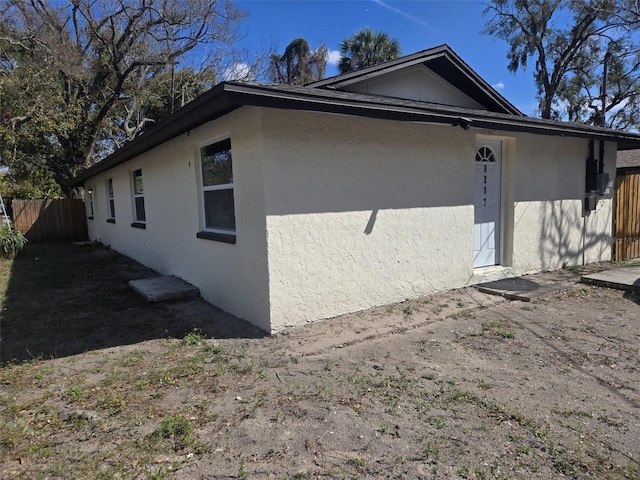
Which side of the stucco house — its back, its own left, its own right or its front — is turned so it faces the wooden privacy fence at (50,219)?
back

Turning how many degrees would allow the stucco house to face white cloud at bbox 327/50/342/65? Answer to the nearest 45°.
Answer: approximately 135° to its left

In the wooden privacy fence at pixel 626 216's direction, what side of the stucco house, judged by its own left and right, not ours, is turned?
left

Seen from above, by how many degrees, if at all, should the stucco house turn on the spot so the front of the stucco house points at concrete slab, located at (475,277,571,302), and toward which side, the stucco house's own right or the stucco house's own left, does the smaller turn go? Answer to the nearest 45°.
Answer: approximately 45° to the stucco house's own left

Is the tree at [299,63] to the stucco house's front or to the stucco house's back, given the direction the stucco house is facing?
to the back

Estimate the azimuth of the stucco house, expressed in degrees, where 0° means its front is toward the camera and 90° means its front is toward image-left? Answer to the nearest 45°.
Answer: approximately 315°

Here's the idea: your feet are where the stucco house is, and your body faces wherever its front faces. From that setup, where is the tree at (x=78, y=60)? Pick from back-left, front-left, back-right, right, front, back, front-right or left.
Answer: back

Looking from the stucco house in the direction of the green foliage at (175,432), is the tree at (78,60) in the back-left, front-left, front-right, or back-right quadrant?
back-right
